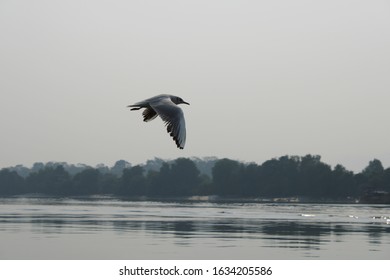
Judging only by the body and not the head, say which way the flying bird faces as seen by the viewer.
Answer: to the viewer's right
